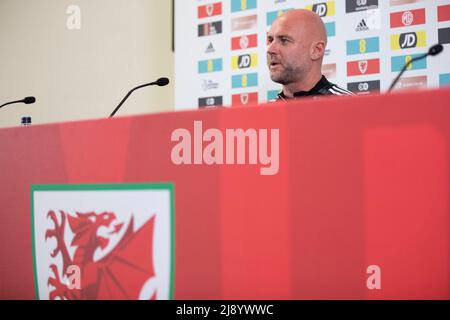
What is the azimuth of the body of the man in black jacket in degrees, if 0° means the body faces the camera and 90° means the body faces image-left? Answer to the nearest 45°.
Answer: approximately 45°

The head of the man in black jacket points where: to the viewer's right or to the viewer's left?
to the viewer's left
